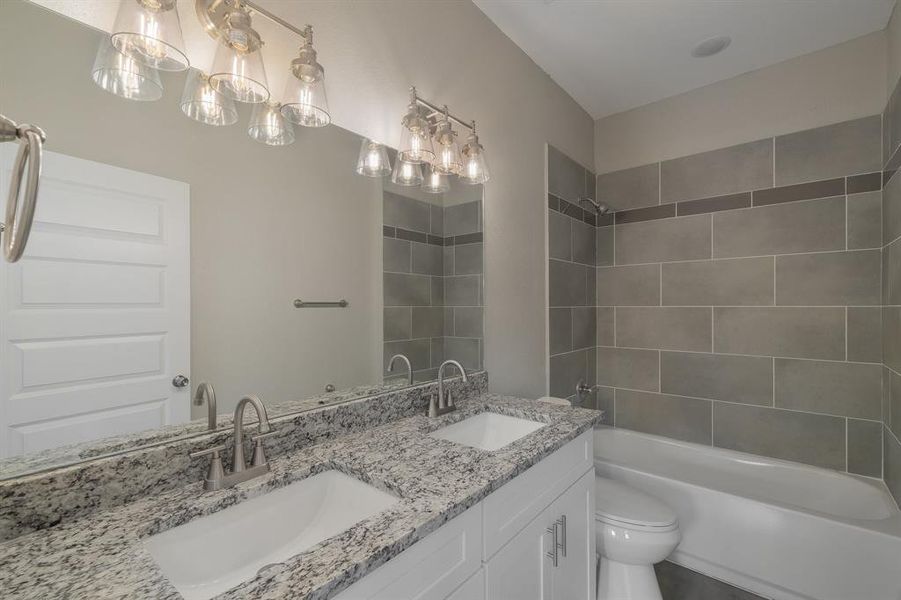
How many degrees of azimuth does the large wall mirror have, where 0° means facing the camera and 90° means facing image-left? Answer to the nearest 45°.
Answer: approximately 315°

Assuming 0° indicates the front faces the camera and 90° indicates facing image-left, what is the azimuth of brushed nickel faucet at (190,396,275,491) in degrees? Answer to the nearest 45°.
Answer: approximately 315°

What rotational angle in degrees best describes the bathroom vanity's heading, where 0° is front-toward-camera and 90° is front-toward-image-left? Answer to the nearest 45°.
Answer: approximately 315°

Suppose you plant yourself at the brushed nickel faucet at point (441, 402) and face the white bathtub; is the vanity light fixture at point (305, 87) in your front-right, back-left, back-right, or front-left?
back-right

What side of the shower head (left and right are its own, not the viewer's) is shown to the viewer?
right
